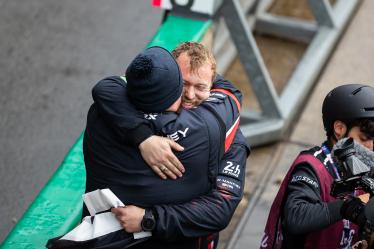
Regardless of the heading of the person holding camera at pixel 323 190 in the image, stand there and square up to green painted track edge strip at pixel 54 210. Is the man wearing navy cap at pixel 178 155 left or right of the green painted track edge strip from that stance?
left

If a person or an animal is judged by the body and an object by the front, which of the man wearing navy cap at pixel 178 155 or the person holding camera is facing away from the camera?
the man wearing navy cap

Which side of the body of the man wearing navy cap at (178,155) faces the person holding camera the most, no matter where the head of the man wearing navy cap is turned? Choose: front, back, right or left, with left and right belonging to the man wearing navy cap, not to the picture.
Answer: right

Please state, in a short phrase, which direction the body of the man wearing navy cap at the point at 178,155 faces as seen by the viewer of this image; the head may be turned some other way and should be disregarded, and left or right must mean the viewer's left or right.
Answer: facing away from the viewer

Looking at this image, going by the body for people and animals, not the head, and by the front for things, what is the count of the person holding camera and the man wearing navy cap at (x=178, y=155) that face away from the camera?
1
